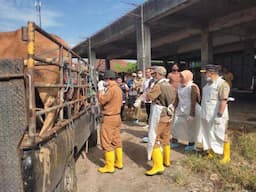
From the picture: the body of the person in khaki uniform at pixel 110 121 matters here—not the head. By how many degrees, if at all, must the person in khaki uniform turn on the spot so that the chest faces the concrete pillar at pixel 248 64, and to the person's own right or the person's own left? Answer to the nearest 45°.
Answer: approximately 135° to the person's own right

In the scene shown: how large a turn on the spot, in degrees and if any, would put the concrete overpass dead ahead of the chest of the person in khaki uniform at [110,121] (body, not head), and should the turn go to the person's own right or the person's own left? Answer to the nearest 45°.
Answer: approximately 135° to the person's own right

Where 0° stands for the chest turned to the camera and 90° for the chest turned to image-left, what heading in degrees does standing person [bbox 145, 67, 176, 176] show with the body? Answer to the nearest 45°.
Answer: approximately 135°

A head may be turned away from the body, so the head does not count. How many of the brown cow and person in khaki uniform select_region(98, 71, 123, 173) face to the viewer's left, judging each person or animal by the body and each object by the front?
2

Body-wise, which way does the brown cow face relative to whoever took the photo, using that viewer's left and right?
facing to the left of the viewer

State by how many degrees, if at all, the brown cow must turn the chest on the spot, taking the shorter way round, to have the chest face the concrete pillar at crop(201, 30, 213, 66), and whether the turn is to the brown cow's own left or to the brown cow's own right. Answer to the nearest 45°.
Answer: approximately 135° to the brown cow's own right

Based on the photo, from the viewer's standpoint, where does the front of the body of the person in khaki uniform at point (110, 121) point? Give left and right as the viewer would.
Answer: facing to the left of the viewer

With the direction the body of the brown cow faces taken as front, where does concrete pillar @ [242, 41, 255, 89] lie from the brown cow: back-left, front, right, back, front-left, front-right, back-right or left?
back-right
